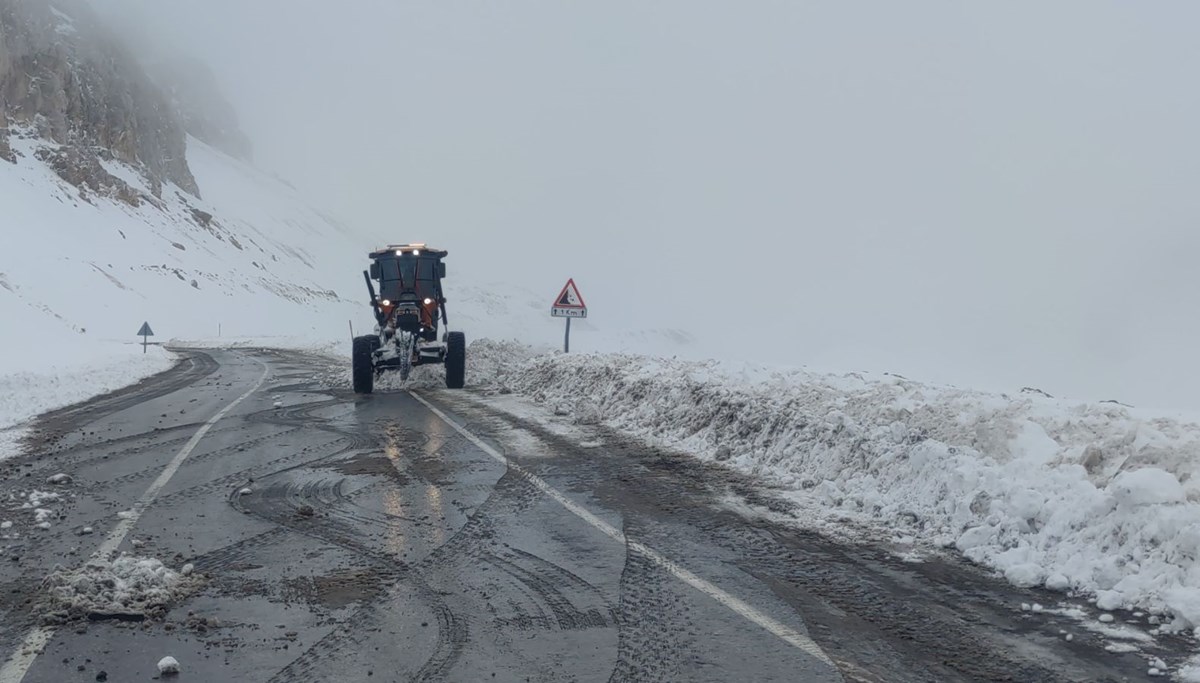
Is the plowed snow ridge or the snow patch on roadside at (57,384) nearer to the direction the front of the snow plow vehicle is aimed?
the plowed snow ridge

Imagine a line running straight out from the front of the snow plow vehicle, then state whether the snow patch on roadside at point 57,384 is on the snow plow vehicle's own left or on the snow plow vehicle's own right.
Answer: on the snow plow vehicle's own right

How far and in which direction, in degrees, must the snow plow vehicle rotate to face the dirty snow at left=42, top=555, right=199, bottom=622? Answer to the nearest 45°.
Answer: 0° — it already faces it

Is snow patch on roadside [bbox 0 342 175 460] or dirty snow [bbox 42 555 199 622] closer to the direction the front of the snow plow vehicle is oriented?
the dirty snow

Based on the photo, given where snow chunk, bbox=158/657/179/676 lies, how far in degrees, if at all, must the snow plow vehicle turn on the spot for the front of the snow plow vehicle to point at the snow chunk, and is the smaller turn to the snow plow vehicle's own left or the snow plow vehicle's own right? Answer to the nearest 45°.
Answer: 0° — it already faces it

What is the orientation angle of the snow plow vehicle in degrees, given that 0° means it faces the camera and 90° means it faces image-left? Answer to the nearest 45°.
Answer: approximately 0°

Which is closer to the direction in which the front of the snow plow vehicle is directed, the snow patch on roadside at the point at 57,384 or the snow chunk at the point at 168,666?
the snow chunk

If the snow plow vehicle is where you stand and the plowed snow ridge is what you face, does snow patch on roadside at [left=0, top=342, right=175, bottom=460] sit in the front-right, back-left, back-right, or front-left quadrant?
back-right
